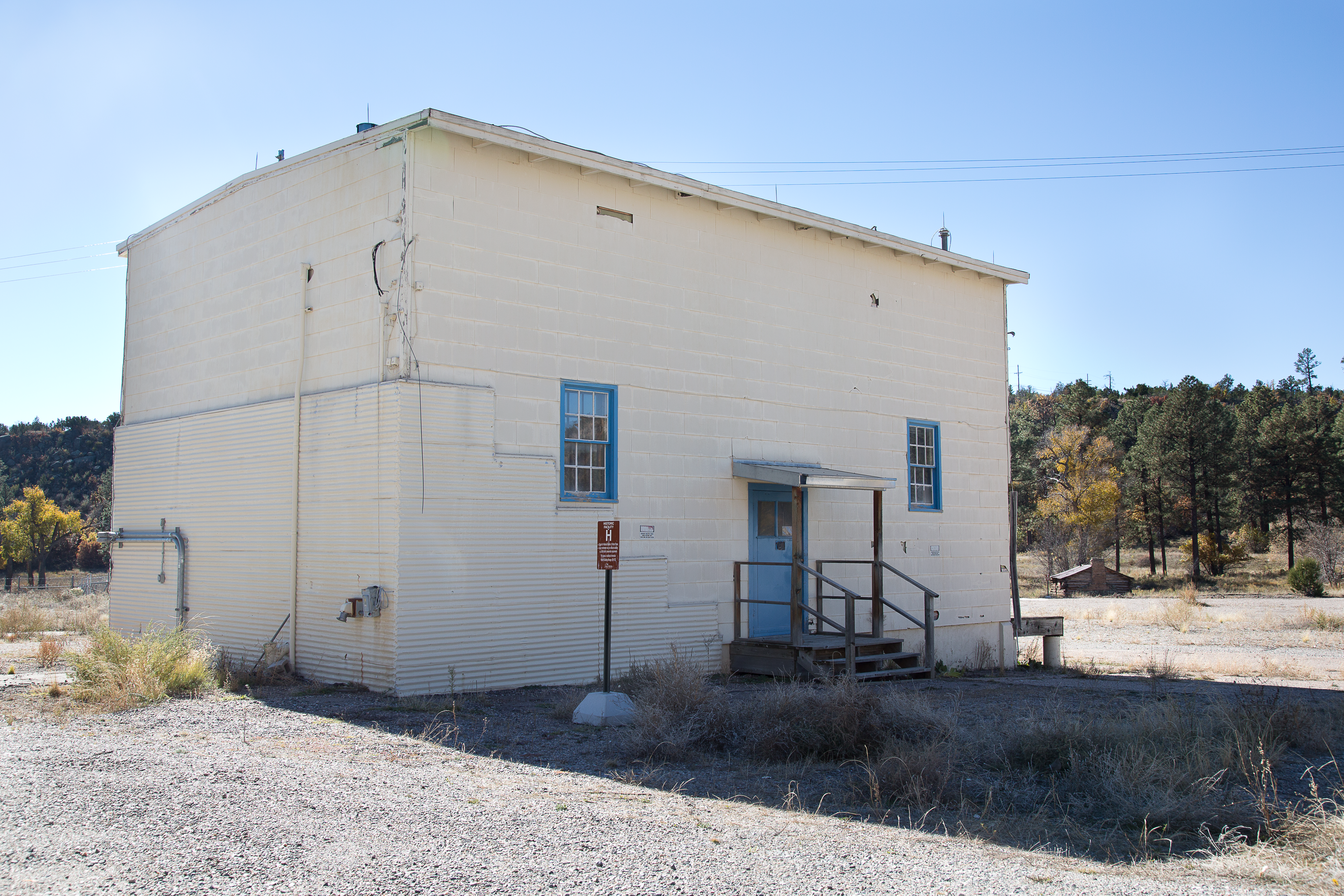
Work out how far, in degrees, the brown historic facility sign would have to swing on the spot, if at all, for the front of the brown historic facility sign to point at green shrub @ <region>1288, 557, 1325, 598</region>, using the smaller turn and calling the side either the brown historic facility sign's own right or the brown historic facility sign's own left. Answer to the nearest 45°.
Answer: approximately 135° to the brown historic facility sign's own left

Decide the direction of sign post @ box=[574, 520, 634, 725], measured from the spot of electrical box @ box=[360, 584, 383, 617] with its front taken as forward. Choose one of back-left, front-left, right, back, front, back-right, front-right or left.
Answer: left

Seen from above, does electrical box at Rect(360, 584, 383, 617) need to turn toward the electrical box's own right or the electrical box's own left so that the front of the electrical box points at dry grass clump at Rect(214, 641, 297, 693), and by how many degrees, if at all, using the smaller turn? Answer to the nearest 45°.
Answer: approximately 90° to the electrical box's own right

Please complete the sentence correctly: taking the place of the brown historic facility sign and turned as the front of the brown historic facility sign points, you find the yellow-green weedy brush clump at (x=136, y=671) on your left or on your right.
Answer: on your right

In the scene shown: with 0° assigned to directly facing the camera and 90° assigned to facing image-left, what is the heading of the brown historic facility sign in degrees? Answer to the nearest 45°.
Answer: approximately 0°

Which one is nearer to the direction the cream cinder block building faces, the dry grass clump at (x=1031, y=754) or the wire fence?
the dry grass clump

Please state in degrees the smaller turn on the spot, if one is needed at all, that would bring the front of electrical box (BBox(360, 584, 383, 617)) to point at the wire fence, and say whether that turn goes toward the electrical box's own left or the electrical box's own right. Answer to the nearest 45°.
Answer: approximately 135° to the electrical box's own right

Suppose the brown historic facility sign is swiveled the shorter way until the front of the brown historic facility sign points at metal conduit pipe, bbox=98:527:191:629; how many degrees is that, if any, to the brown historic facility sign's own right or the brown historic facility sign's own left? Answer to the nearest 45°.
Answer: approximately 135° to the brown historic facility sign's own right

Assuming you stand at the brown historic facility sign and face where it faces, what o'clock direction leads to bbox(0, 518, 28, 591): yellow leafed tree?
The yellow leafed tree is roughly at 5 o'clock from the brown historic facility sign.

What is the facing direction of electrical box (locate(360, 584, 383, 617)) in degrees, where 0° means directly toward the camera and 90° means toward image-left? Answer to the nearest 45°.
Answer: approximately 45°

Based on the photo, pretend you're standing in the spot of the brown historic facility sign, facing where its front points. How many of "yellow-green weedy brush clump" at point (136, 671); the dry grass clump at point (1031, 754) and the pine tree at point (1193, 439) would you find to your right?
1

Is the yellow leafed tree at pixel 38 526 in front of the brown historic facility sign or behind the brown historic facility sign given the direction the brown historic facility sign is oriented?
behind

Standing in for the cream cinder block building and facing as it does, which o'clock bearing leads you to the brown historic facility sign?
The brown historic facility sign is roughly at 1 o'clock from the cream cinder block building.
